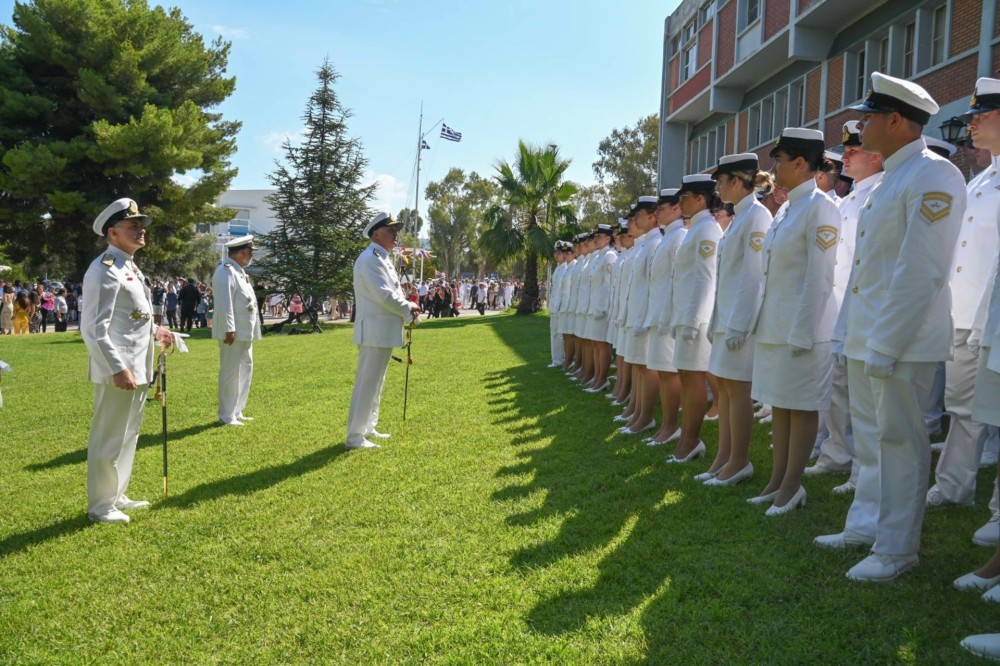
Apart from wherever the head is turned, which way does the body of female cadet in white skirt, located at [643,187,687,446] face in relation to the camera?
to the viewer's left

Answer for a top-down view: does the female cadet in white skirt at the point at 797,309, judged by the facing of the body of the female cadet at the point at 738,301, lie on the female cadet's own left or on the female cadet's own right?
on the female cadet's own left

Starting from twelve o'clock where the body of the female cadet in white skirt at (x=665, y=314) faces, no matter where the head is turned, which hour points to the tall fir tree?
The tall fir tree is roughly at 2 o'clock from the female cadet in white skirt.

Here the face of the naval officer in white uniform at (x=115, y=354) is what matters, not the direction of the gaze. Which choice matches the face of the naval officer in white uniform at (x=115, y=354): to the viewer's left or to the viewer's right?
to the viewer's right

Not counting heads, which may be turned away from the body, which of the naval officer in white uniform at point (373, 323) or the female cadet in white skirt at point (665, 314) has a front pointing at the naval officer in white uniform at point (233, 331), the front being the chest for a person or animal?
the female cadet in white skirt

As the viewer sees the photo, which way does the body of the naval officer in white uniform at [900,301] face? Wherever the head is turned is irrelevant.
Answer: to the viewer's left

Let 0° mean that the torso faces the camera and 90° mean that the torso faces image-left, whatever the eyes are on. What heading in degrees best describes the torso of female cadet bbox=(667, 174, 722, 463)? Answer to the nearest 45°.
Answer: approximately 90°

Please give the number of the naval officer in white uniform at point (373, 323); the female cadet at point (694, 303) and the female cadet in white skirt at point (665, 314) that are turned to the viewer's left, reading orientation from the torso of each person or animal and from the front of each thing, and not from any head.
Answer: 2

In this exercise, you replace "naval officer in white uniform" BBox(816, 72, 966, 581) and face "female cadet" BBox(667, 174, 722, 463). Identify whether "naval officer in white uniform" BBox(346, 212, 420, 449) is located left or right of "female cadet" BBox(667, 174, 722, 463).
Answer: left

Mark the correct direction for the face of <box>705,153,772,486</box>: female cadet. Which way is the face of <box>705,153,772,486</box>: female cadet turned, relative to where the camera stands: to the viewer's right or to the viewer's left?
to the viewer's left

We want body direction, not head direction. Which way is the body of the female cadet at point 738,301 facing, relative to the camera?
to the viewer's left

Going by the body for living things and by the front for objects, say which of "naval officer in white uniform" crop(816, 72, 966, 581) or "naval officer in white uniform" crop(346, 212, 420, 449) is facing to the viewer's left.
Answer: "naval officer in white uniform" crop(816, 72, 966, 581)

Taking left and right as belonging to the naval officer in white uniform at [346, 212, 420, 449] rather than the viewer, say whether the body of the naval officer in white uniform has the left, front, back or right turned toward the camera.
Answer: right
